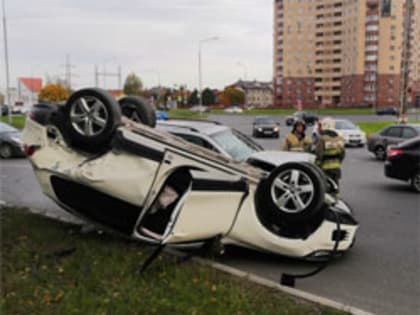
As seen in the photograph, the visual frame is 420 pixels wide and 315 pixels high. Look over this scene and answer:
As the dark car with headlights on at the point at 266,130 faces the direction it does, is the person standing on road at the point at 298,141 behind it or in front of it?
in front

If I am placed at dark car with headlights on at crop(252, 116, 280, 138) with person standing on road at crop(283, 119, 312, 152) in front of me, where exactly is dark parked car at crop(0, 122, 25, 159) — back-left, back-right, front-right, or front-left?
front-right

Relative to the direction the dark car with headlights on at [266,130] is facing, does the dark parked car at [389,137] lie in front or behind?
in front

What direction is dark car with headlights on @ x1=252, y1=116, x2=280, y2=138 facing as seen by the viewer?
toward the camera

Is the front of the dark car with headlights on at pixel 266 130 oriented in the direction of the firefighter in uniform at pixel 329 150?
yes

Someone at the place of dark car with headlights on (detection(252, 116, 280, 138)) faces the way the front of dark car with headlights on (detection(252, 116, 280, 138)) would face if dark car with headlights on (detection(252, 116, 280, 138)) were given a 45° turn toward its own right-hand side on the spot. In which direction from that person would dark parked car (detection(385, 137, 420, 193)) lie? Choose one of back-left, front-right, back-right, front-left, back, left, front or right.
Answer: front-left

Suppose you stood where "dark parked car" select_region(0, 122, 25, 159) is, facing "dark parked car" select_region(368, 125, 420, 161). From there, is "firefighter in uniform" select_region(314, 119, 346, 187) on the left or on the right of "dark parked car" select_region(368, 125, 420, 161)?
right

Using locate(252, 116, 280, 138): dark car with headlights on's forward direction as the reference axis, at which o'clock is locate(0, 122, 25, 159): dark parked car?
locate(0, 122, 25, 159): dark parked car is roughly at 1 o'clock from locate(252, 116, 280, 138): dark car with headlights on.

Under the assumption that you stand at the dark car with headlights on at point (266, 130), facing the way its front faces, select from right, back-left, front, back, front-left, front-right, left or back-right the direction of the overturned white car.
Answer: front
